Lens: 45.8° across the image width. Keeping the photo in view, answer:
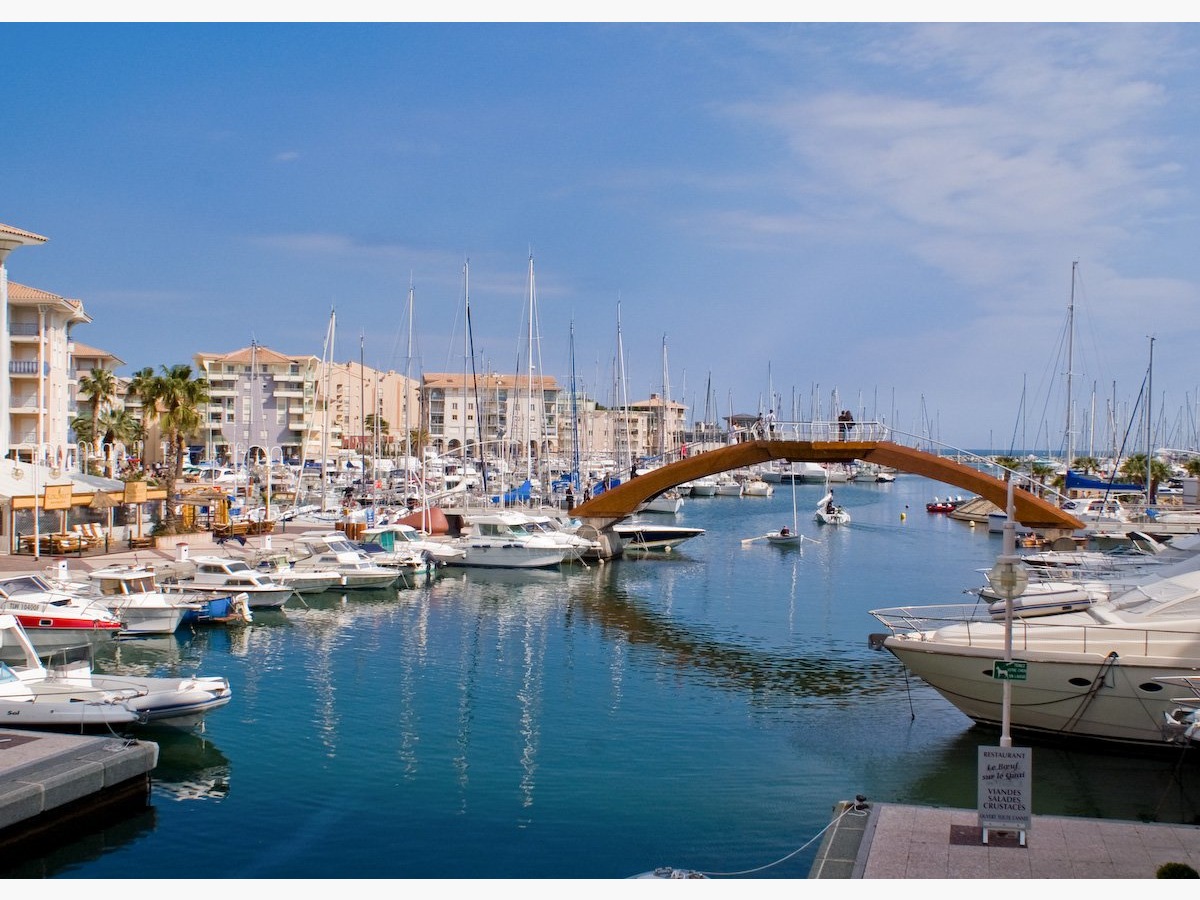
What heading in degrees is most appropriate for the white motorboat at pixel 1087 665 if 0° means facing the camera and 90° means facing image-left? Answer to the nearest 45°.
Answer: approximately 90°

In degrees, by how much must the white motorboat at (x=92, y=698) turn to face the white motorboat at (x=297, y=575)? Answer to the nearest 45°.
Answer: approximately 90° to its left

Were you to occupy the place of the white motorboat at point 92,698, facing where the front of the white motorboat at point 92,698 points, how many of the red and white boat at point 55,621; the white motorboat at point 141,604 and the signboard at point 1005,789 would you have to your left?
2

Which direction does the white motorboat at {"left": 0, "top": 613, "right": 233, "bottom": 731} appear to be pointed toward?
to the viewer's right

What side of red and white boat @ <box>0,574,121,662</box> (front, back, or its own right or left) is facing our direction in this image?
right

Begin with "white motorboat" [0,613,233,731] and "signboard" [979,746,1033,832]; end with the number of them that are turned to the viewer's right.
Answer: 1

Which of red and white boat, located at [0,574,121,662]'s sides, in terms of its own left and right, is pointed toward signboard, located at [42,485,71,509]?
left

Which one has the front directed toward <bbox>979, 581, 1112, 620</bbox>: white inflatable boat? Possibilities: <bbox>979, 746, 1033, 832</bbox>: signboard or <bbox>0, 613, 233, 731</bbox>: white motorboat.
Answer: <bbox>0, 613, 233, 731</bbox>: white motorboat

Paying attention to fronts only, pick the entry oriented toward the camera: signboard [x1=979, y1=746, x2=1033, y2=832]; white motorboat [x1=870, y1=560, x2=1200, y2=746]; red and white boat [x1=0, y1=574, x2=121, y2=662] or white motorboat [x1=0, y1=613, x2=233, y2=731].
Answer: the signboard

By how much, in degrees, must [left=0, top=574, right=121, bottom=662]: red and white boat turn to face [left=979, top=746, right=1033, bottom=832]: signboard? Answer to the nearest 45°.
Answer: approximately 45° to its right

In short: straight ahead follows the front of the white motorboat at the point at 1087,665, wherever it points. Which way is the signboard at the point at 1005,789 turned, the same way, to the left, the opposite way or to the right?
to the left

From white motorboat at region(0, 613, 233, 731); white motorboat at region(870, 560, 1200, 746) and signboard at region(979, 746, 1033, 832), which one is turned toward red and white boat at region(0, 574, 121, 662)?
white motorboat at region(870, 560, 1200, 746)
